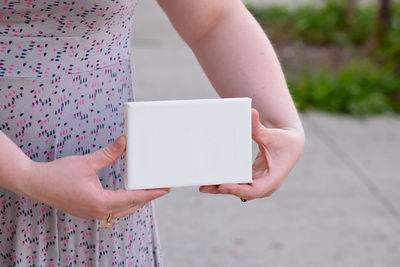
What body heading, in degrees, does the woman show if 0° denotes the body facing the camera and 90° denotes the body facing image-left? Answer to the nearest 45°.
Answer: approximately 315°
